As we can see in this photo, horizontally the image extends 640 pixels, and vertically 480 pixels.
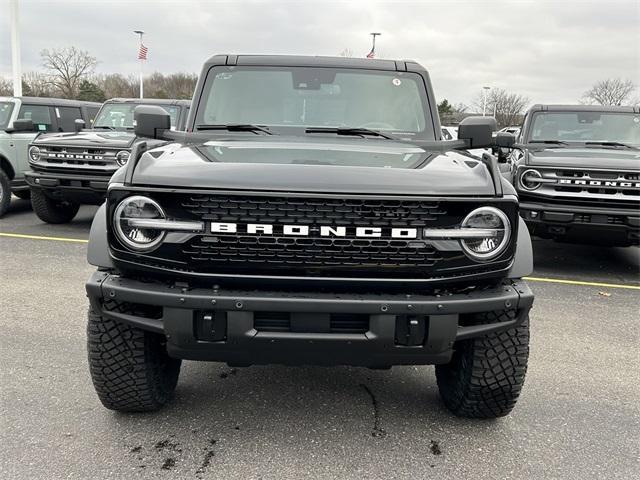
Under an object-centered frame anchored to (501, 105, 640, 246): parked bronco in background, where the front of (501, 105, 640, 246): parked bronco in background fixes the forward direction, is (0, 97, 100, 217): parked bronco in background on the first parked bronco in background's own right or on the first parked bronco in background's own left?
on the first parked bronco in background's own right

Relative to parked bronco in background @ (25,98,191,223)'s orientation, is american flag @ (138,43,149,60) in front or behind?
behind

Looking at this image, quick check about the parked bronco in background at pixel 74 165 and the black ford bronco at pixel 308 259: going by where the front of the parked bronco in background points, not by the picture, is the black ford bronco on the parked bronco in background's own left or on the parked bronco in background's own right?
on the parked bronco in background's own left

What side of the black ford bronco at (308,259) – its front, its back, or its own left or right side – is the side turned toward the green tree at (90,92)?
back

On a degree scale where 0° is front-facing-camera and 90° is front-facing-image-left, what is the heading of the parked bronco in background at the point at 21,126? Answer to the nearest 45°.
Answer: approximately 45°

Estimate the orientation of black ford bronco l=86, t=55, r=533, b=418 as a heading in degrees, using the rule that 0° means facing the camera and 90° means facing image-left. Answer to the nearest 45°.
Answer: approximately 0°

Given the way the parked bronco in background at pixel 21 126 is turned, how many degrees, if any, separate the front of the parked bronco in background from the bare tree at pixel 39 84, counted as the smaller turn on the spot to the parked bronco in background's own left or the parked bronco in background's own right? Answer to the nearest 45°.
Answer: approximately 135° to the parked bronco in background's own right

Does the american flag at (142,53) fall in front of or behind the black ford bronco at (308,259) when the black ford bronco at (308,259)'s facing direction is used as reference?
behind

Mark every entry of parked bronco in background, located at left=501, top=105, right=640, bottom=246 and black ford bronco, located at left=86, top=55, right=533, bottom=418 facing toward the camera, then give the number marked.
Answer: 2

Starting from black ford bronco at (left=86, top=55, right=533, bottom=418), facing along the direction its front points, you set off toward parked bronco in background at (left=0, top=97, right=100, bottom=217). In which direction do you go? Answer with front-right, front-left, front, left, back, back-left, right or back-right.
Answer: back-right

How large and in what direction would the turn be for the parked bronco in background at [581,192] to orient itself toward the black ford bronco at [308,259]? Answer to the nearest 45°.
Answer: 0° — it already faces it

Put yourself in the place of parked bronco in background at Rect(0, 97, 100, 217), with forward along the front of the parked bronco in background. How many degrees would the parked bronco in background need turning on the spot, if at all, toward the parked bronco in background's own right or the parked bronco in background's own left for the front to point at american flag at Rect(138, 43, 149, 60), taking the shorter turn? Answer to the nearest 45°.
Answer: approximately 135° to the parked bronco in background's own right
